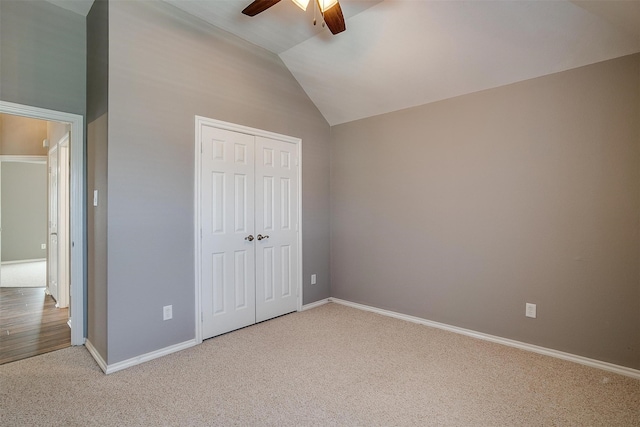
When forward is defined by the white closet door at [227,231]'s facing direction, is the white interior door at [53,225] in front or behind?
behind

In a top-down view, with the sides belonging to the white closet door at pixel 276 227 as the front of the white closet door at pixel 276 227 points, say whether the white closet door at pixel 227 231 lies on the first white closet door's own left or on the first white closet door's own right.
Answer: on the first white closet door's own right

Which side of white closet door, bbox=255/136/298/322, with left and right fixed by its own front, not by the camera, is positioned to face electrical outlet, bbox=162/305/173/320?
right

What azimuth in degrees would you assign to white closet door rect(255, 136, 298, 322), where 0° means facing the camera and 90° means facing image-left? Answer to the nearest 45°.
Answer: approximately 315°

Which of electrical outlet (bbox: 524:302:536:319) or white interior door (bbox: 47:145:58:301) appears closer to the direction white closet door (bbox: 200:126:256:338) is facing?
the electrical outlet

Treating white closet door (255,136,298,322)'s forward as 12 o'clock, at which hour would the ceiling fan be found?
The ceiling fan is roughly at 1 o'clock from the white closet door.

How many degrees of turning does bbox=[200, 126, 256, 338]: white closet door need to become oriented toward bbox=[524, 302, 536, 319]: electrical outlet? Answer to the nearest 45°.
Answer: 0° — it already faces it

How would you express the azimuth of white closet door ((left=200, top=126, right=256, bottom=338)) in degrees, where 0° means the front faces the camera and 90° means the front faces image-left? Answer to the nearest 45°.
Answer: approximately 315°
